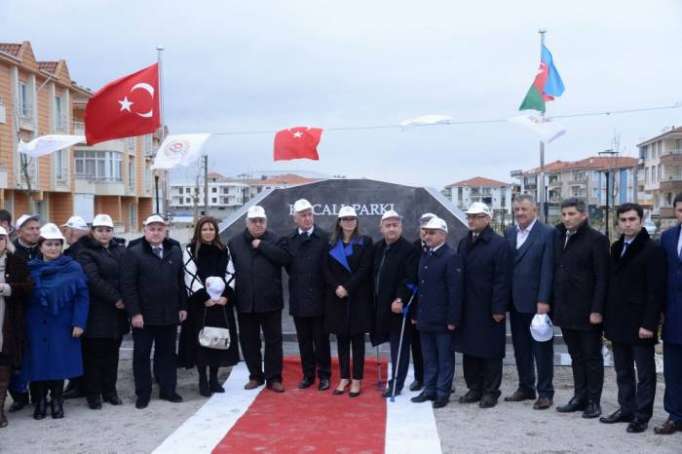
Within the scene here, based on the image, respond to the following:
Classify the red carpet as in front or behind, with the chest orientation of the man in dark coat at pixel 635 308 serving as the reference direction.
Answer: in front

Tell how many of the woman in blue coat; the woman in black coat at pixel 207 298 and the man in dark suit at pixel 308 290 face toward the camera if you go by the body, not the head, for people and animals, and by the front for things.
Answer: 3

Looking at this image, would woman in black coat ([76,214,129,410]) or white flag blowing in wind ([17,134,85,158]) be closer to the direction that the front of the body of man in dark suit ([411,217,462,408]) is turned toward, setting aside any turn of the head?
the woman in black coat

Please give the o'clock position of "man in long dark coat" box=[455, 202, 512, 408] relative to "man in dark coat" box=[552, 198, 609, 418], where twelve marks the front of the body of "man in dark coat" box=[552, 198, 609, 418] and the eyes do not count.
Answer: "man in long dark coat" box=[455, 202, 512, 408] is roughly at 2 o'clock from "man in dark coat" box=[552, 198, 609, 418].

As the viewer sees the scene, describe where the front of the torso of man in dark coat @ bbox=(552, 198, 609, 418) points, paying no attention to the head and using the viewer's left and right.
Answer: facing the viewer and to the left of the viewer

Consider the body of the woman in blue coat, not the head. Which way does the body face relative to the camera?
toward the camera

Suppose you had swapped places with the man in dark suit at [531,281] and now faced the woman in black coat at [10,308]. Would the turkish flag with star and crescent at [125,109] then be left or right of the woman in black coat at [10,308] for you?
right

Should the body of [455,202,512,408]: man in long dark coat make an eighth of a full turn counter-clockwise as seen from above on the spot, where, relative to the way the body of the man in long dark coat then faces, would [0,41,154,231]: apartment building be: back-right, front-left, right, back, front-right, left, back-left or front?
back-right

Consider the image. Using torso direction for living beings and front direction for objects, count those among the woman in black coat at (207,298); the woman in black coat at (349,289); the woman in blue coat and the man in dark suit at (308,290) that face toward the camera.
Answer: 4

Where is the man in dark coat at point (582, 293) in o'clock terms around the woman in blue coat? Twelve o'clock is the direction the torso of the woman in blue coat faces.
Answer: The man in dark coat is roughly at 10 o'clock from the woman in blue coat.

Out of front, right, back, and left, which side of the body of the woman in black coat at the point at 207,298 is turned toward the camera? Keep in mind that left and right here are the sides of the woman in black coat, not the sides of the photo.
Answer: front

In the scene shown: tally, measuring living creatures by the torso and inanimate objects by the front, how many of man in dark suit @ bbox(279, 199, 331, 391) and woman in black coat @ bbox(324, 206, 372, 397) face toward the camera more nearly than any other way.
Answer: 2

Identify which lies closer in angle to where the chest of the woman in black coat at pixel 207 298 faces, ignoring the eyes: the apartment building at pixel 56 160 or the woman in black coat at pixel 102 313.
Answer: the woman in black coat

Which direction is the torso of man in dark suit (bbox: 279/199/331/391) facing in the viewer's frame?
toward the camera
